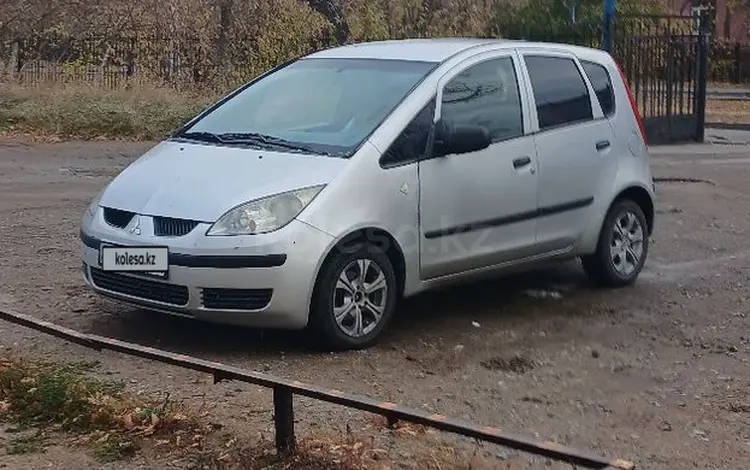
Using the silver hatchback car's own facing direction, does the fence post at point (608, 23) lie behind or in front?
behind

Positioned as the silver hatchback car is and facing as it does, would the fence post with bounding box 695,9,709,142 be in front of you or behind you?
behind

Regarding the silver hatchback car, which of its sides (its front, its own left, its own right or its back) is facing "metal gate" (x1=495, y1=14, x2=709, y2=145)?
back

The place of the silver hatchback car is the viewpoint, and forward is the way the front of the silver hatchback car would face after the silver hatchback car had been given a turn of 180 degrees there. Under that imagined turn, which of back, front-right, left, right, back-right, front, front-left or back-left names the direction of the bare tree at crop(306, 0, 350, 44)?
front-left

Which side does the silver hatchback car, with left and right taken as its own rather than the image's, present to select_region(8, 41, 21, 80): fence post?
right

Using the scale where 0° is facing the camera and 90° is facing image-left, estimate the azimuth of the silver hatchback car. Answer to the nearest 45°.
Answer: approximately 45°
